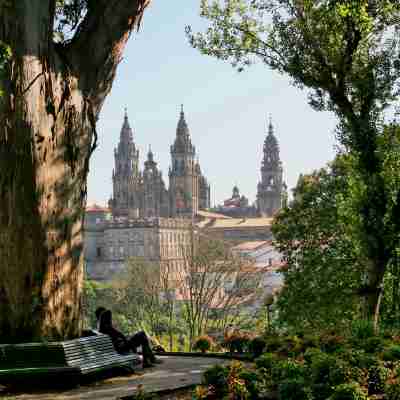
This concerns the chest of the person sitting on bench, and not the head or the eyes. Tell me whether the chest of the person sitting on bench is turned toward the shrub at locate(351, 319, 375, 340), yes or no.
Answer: yes

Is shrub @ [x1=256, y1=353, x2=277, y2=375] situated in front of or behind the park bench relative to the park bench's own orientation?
in front

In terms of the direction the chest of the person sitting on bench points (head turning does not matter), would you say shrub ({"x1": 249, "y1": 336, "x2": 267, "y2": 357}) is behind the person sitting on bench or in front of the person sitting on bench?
in front

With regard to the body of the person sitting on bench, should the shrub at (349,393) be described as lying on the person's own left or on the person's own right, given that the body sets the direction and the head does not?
on the person's own right

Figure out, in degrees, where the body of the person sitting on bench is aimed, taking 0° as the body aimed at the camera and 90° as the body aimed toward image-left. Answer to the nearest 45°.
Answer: approximately 270°

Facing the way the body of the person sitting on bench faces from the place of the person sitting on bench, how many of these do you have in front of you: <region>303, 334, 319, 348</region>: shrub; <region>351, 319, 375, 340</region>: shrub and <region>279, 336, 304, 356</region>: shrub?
3

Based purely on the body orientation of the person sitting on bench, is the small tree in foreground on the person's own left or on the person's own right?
on the person's own left
